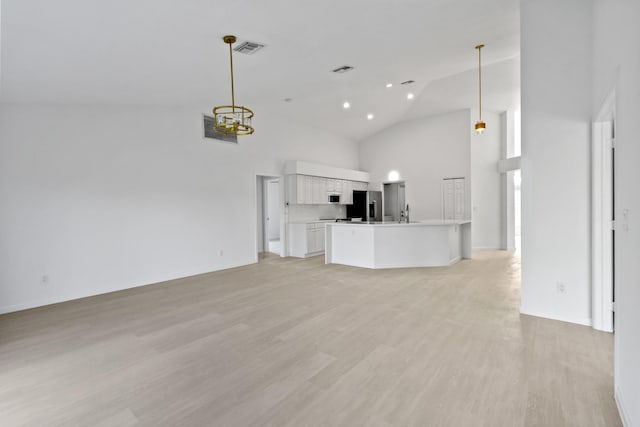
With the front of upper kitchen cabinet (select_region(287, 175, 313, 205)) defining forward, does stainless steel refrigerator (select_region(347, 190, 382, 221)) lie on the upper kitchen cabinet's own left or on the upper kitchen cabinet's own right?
on the upper kitchen cabinet's own left

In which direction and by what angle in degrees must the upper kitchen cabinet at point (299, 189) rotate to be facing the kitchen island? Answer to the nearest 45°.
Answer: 0° — it already faces it

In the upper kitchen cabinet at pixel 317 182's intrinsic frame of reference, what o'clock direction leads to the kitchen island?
The kitchen island is roughly at 12 o'clock from the upper kitchen cabinet.

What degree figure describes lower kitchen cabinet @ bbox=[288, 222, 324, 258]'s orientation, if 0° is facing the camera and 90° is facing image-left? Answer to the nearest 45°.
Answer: approximately 315°

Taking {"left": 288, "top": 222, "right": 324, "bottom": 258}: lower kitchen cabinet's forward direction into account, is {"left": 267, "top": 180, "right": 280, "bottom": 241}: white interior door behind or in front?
behind

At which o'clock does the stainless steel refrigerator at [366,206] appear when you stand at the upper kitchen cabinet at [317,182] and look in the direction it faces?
The stainless steel refrigerator is roughly at 9 o'clock from the upper kitchen cabinet.
